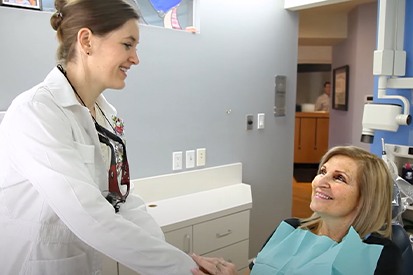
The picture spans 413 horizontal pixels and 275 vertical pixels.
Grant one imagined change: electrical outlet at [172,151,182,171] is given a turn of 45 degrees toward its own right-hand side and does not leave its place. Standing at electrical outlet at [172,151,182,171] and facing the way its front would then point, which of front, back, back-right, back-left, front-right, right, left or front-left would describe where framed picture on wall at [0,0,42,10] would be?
front-right

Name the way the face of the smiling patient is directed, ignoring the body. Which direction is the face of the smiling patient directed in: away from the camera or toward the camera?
toward the camera

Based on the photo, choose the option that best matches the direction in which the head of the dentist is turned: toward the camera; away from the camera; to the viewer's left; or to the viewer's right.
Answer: to the viewer's right

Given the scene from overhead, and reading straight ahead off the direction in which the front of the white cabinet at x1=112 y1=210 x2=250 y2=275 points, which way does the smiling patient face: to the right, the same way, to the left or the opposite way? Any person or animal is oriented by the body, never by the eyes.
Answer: to the right

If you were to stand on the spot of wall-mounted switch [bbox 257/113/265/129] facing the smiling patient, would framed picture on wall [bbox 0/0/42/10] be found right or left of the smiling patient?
right

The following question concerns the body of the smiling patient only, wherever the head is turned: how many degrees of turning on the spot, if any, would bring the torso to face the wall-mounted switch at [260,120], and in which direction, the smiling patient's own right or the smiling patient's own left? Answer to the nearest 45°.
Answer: approximately 135° to the smiling patient's own right

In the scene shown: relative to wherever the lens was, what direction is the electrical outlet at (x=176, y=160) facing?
facing the viewer and to the right of the viewer

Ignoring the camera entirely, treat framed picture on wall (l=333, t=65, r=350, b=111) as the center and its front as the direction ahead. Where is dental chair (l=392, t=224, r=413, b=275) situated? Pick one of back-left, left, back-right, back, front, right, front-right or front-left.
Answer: front-left

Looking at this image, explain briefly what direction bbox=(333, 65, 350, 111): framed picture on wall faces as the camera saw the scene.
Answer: facing the viewer and to the left of the viewer

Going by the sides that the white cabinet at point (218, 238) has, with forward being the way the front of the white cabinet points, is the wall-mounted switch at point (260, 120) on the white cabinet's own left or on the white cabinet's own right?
on the white cabinet's own left

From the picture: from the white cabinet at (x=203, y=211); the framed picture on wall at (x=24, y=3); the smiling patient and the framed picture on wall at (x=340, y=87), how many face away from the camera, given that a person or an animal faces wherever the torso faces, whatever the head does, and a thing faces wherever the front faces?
0

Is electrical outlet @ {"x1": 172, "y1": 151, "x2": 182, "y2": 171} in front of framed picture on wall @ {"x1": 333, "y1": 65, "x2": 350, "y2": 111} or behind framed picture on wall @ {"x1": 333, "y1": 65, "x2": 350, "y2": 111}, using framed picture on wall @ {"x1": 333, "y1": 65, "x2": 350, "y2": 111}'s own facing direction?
in front

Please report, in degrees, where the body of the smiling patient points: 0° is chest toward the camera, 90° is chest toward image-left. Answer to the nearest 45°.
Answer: approximately 45°

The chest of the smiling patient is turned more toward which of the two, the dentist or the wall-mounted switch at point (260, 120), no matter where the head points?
the dentist
